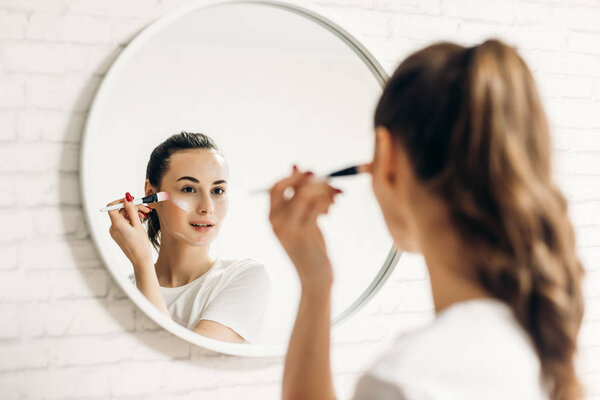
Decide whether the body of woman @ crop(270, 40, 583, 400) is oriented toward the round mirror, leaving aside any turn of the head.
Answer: yes

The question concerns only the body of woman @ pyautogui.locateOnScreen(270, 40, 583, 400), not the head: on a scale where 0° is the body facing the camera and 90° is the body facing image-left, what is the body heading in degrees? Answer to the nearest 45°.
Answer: approximately 135°

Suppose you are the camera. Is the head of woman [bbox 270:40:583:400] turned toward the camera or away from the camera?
away from the camera
